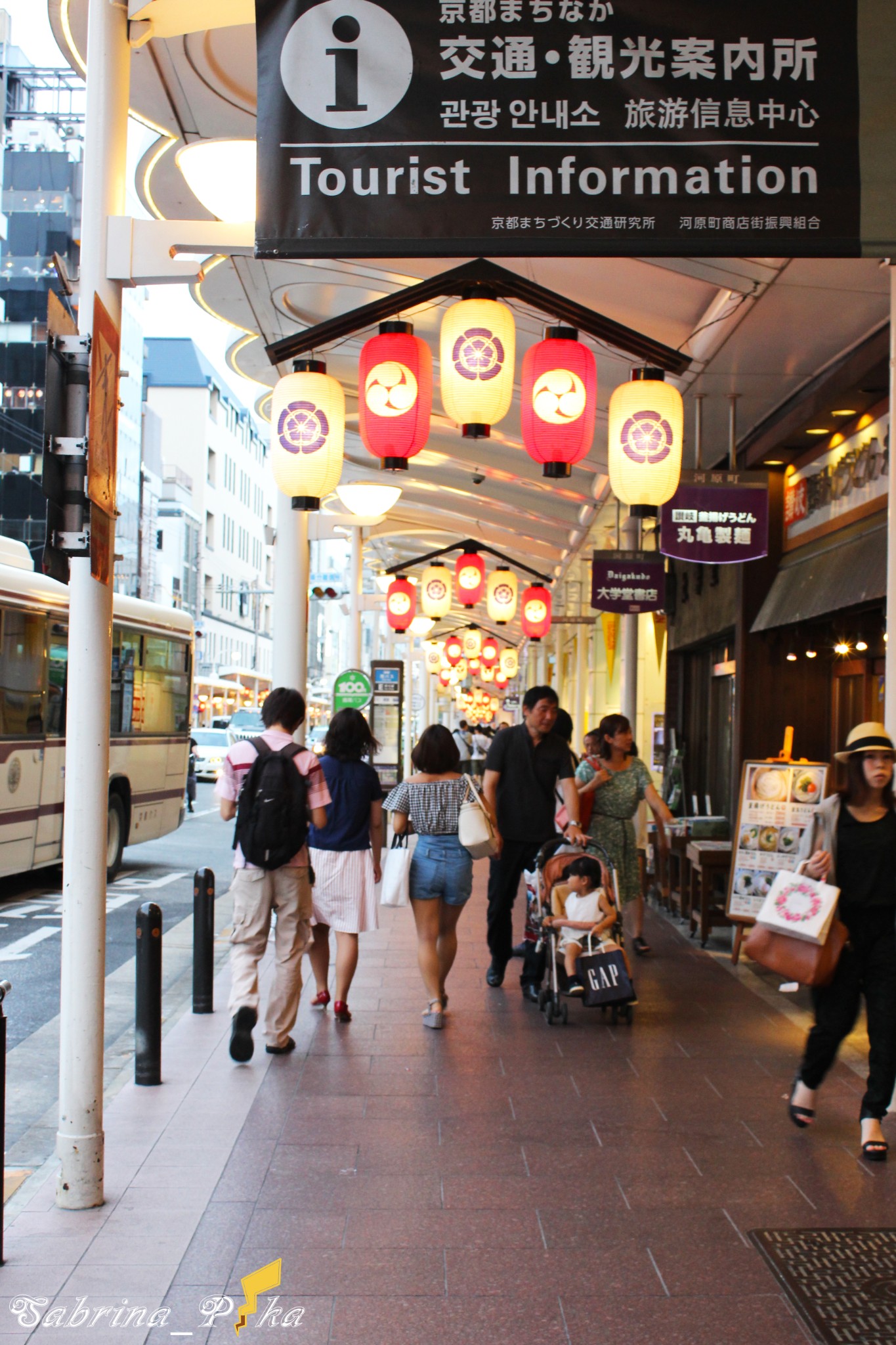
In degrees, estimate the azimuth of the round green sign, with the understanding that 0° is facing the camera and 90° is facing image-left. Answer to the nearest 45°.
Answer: approximately 0°

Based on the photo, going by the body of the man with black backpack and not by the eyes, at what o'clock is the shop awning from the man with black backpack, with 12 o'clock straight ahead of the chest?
The shop awning is roughly at 2 o'clock from the man with black backpack.

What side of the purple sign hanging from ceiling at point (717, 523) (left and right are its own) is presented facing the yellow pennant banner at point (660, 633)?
back

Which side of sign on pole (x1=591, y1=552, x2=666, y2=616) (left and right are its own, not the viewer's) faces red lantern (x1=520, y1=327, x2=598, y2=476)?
front

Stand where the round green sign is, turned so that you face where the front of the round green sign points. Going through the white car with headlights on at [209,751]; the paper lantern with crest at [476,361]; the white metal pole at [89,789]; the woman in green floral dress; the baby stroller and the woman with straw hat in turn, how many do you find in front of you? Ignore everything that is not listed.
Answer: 5

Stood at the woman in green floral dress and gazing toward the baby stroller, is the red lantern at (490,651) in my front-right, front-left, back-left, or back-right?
back-right

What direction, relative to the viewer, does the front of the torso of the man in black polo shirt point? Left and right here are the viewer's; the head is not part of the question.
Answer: facing the viewer

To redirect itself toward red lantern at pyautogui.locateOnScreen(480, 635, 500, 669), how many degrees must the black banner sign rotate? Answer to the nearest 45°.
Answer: approximately 180°

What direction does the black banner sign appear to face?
toward the camera

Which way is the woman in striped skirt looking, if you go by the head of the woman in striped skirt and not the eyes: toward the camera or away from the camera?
away from the camera

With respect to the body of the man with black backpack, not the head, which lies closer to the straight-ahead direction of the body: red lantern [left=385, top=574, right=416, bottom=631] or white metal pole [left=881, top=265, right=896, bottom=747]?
the red lantern

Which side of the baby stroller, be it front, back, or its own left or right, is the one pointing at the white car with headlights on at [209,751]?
back

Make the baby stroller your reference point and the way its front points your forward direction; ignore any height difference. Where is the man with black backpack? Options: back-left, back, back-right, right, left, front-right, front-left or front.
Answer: front-right

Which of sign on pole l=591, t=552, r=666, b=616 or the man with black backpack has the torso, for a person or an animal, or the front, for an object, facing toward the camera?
the sign on pole

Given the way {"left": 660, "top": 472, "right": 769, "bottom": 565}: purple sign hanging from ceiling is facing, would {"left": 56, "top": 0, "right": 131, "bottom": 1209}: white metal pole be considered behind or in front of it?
in front
